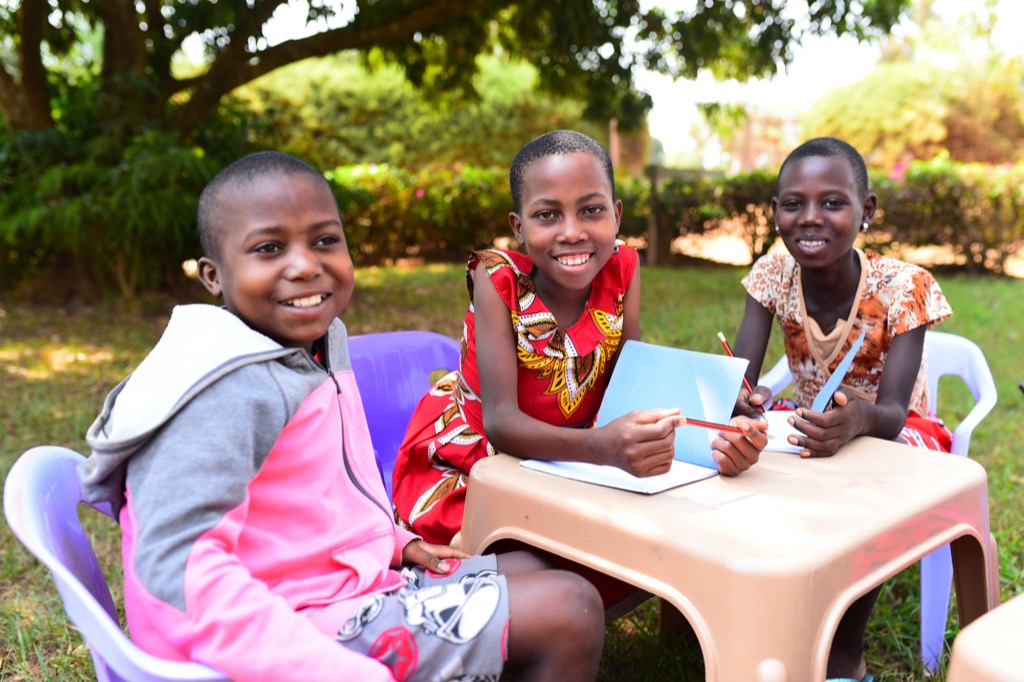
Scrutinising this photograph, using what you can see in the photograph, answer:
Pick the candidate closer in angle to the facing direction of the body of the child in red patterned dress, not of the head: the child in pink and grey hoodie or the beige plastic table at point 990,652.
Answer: the beige plastic table

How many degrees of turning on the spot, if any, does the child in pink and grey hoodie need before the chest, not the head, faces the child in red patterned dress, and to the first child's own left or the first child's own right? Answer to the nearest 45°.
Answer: approximately 90° to the first child's own left

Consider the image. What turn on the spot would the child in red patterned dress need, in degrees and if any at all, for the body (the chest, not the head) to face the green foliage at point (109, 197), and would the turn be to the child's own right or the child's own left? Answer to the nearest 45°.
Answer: approximately 180°

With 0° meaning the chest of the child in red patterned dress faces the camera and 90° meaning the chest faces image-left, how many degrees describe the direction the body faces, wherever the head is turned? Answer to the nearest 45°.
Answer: approximately 315°

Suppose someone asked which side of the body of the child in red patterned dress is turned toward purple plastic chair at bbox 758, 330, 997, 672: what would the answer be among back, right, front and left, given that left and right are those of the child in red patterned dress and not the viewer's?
left

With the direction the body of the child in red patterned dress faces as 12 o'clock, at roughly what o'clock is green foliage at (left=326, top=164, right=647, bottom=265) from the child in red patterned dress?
The green foliage is roughly at 7 o'clock from the child in red patterned dress.

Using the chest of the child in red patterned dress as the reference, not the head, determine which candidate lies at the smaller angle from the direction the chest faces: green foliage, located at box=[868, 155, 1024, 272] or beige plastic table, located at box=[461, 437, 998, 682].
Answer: the beige plastic table

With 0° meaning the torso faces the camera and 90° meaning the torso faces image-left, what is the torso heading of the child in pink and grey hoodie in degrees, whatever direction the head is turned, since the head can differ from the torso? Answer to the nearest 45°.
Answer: approximately 315°

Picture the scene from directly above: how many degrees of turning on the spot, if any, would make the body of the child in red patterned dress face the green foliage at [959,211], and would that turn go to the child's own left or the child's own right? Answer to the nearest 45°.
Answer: approximately 90° to the child's own left
